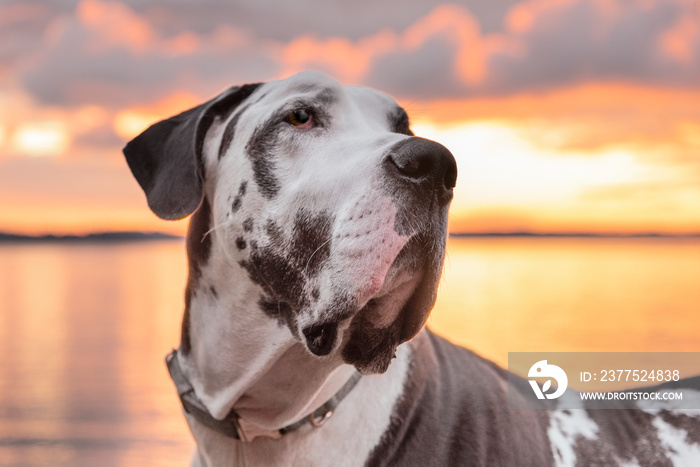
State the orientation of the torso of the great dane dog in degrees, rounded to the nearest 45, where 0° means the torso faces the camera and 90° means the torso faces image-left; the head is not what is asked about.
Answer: approximately 45°
